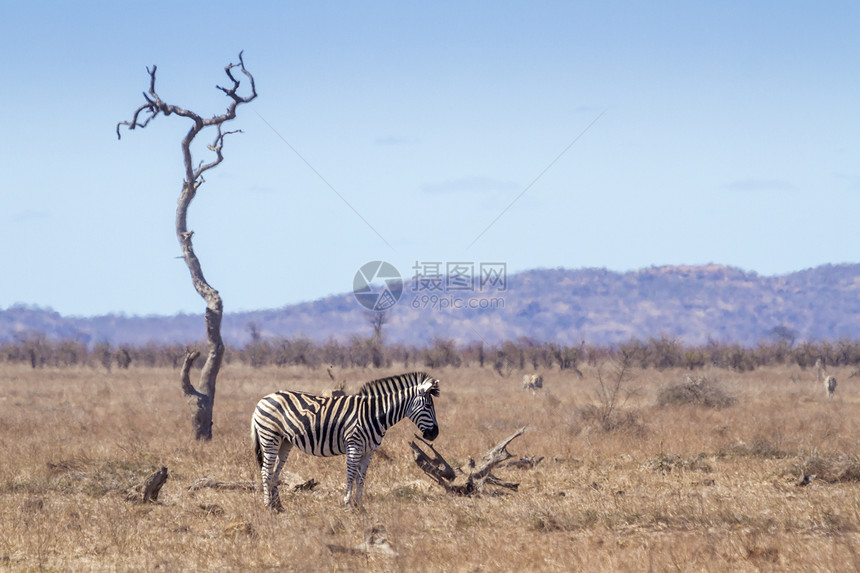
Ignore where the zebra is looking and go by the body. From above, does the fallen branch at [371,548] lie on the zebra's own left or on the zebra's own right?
on the zebra's own right

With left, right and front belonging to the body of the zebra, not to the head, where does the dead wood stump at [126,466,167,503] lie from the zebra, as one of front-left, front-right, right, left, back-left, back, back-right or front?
back

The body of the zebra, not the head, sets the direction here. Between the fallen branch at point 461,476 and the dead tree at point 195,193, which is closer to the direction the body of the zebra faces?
the fallen branch

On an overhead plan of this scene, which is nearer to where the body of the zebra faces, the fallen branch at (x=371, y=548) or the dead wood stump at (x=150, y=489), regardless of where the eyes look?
the fallen branch

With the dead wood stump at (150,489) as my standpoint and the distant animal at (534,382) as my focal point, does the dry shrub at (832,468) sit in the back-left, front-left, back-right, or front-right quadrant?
front-right

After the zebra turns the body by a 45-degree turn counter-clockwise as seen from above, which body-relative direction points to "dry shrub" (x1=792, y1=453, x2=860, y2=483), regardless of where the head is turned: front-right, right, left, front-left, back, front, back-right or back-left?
front-right

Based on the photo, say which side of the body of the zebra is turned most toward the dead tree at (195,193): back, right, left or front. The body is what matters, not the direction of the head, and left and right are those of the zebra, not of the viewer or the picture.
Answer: left

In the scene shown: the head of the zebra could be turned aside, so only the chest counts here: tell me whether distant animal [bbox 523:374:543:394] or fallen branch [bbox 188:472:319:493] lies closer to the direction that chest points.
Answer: the distant animal

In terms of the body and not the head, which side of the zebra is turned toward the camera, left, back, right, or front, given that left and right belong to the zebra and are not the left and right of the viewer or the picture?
right

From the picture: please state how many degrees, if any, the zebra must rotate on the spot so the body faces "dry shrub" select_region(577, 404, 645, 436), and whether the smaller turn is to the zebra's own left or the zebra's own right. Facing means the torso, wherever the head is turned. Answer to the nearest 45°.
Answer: approximately 45° to the zebra's own left

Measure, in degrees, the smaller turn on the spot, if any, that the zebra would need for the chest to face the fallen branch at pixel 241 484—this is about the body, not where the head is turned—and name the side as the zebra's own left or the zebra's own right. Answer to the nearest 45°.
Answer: approximately 135° to the zebra's own left

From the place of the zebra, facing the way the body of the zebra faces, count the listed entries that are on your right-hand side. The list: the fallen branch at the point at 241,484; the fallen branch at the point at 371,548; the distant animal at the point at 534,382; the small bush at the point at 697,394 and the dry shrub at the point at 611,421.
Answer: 1

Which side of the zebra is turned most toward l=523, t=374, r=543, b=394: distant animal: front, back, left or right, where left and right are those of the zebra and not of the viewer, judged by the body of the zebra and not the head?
left

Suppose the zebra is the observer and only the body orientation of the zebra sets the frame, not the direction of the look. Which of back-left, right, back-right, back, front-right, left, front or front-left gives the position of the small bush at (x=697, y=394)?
front-left
